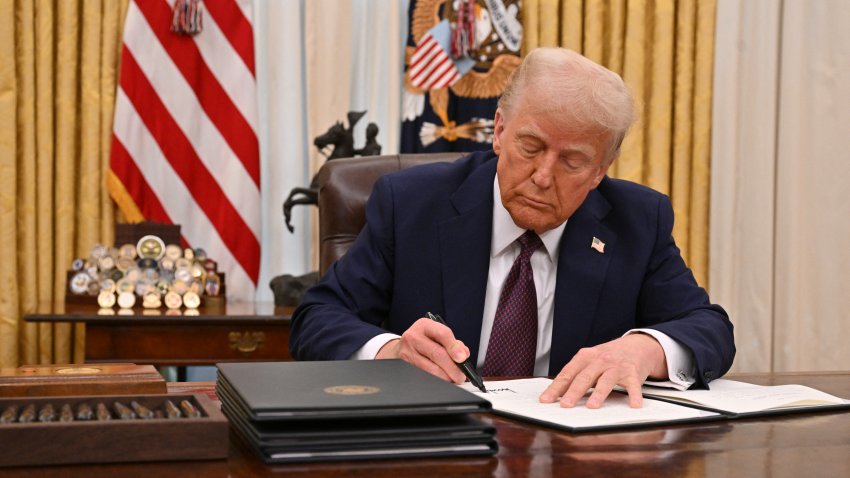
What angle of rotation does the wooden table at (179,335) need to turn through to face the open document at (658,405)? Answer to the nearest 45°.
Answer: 0° — it already faces it

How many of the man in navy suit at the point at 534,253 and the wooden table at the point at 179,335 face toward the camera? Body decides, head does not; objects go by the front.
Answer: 2

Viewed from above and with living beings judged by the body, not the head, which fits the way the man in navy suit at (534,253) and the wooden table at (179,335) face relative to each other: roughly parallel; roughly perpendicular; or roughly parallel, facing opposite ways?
roughly parallel

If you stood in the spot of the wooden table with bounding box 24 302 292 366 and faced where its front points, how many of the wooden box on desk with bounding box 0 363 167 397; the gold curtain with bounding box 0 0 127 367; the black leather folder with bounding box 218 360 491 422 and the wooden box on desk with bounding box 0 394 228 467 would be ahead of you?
3

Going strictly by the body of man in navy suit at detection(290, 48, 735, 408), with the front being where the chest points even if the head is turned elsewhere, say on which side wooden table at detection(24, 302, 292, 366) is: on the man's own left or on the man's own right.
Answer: on the man's own right

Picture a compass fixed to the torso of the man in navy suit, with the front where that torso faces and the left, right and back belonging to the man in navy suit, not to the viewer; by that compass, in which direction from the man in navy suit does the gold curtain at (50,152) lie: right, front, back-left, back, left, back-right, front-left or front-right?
back-right

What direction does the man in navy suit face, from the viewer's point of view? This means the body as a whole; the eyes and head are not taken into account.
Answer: toward the camera

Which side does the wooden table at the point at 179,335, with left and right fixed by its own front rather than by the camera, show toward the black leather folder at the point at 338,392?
front

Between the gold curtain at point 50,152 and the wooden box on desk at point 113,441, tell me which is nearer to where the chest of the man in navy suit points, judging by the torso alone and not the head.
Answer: the wooden box on desk

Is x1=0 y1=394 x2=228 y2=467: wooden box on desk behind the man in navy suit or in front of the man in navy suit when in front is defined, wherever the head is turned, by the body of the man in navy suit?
in front

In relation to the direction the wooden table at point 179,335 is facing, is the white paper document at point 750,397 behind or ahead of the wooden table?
ahead

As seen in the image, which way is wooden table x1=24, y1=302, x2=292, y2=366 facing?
toward the camera

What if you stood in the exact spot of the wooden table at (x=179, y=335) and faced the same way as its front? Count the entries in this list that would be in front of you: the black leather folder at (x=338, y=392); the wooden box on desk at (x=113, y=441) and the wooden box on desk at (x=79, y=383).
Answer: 3
